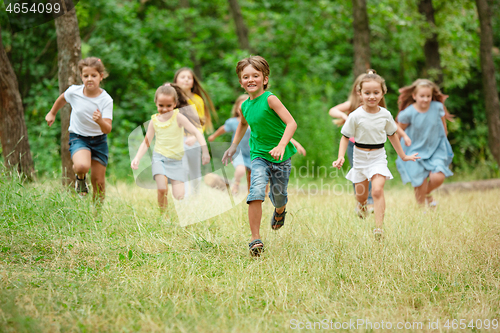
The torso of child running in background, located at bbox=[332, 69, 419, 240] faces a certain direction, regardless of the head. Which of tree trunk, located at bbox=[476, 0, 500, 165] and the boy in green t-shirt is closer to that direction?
the boy in green t-shirt

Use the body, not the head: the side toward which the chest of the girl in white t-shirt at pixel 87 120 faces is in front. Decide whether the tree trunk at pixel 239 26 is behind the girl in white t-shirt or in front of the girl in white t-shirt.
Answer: behind

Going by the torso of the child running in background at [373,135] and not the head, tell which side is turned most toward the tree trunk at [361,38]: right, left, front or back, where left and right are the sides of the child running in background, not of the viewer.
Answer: back

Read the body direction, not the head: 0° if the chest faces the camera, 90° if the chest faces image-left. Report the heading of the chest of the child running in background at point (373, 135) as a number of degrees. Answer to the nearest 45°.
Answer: approximately 0°

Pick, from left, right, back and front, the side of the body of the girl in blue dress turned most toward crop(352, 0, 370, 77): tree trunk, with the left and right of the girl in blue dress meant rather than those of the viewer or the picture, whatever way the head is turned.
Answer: back
